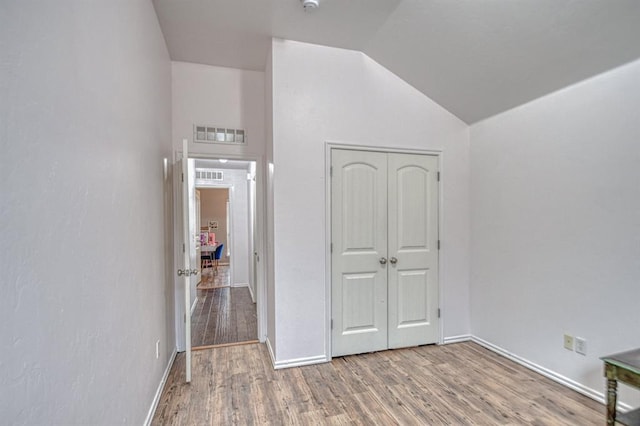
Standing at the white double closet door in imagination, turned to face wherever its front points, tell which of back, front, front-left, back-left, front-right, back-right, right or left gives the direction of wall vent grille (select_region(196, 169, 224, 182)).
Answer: back

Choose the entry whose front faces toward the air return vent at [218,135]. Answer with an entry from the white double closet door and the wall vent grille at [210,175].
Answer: the wall vent grille

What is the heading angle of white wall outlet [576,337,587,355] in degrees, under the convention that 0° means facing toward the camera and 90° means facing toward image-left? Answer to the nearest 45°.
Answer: approximately 45°

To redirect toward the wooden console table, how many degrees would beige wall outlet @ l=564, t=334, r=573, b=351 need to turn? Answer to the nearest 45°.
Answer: approximately 45° to its left

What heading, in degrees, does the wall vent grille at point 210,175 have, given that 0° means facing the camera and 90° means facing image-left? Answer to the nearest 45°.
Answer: approximately 0°

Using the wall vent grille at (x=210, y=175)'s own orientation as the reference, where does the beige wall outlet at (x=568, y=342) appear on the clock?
The beige wall outlet is roughly at 11 o'clock from the wall vent grille.

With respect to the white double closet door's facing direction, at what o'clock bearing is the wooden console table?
The wooden console table is roughly at 12 o'clock from the white double closet door.

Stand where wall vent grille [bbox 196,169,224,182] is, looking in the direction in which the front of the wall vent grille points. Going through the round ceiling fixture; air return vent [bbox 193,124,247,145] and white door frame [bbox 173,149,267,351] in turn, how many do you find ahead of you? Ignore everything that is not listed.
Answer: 3

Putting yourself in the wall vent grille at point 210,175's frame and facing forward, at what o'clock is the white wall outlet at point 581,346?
The white wall outlet is roughly at 11 o'clock from the wall vent grille.

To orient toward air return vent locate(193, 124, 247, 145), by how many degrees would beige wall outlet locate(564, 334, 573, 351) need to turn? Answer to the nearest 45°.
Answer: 0° — it already faces it

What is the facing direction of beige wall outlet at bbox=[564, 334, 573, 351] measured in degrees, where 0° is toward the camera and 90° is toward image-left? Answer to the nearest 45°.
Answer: approximately 45°
